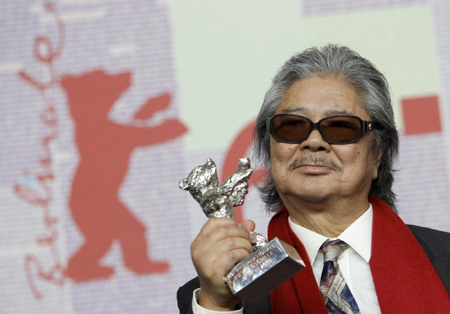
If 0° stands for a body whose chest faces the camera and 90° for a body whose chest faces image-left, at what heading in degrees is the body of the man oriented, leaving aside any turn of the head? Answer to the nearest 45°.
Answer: approximately 0°
